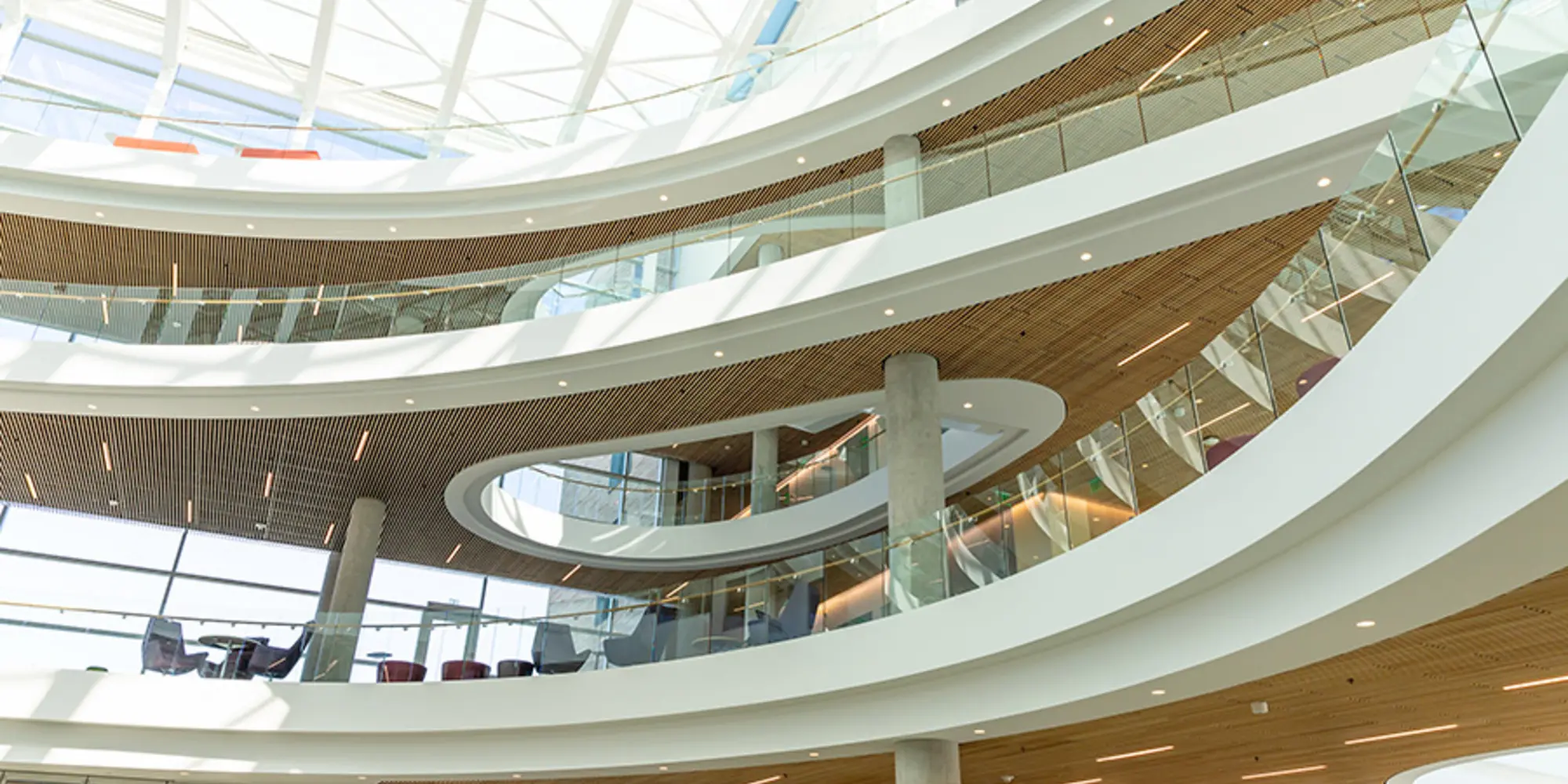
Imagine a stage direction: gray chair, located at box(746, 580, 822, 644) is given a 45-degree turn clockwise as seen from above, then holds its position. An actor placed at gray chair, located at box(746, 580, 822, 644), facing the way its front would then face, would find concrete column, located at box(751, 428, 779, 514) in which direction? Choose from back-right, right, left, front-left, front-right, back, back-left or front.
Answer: front-right

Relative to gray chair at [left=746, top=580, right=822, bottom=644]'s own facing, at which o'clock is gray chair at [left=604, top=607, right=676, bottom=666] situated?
gray chair at [left=604, top=607, right=676, bottom=666] is roughly at 1 o'clock from gray chair at [left=746, top=580, right=822, bottom=644].

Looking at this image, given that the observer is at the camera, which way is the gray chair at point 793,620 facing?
facing to the left of the viewer

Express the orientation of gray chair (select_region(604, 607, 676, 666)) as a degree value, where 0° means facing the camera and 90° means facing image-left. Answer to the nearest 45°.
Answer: approximately 90°

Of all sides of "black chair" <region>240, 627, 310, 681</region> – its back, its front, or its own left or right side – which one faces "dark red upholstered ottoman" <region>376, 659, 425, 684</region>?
back

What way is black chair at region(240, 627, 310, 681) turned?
to the viewer's left

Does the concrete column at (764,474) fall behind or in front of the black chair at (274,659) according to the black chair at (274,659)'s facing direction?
behind

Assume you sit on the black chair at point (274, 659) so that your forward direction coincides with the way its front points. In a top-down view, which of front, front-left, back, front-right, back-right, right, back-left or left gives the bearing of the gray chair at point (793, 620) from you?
back-left

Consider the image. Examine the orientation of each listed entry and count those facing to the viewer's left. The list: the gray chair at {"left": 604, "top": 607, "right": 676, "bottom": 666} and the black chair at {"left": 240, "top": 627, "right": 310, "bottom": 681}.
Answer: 2
